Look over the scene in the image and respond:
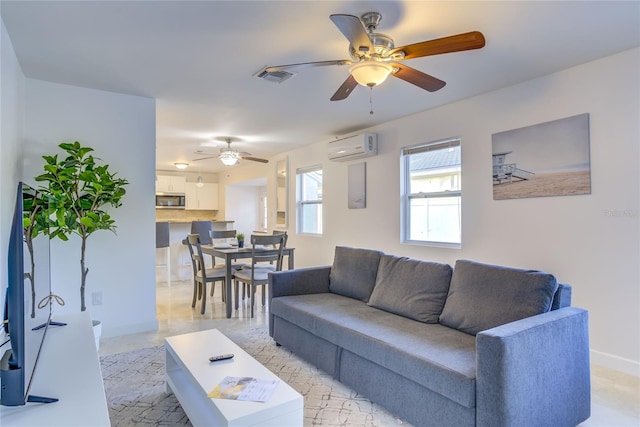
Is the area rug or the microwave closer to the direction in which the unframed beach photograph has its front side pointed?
the area rug

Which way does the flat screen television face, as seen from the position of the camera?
facing to the right of the viewer

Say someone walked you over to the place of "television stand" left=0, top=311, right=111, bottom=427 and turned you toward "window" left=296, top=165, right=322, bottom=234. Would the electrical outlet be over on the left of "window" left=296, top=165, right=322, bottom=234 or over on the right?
left

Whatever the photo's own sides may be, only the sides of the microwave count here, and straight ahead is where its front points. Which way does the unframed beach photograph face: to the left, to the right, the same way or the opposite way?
to the right

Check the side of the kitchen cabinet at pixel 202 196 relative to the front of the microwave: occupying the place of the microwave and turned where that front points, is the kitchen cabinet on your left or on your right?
on your left

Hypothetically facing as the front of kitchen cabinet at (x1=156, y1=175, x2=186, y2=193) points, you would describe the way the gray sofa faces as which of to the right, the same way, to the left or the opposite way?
to the right

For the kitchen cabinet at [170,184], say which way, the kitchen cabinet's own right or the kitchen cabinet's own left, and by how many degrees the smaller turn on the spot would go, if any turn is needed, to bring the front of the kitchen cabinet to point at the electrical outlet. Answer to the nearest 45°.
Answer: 0° — it already faces it

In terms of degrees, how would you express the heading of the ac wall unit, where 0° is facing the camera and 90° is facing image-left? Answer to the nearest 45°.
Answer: approximately 45°

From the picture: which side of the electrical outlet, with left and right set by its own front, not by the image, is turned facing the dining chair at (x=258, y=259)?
left

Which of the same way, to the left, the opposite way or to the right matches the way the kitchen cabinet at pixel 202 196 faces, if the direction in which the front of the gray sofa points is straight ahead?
to the left
